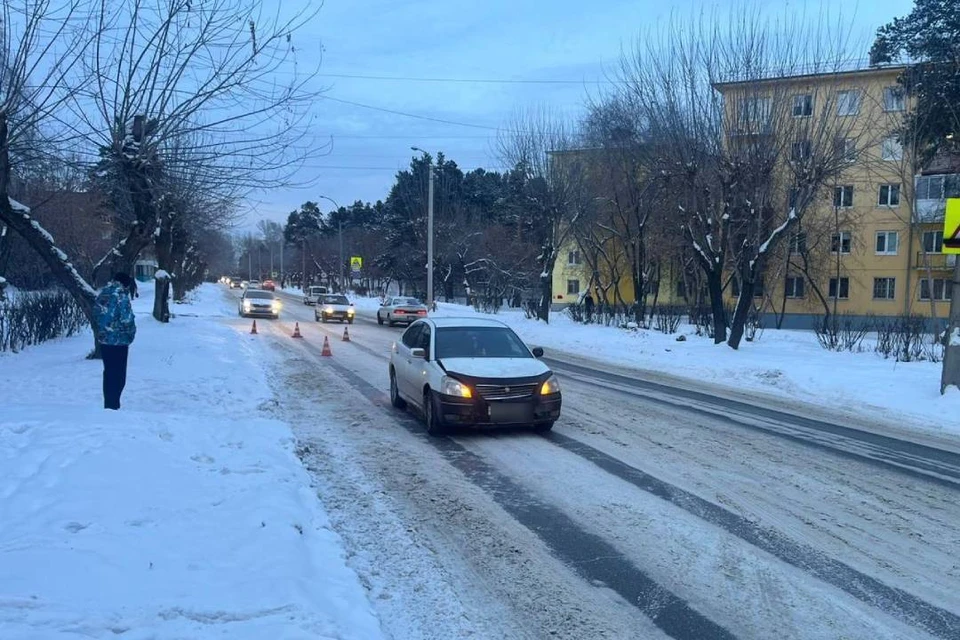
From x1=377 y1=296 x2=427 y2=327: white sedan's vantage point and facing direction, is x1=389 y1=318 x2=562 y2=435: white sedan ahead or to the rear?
to the rear

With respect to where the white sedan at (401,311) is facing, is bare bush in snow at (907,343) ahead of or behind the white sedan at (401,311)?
behind

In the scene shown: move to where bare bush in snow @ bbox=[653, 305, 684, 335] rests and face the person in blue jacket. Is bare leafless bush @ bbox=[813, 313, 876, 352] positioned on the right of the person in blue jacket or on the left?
left

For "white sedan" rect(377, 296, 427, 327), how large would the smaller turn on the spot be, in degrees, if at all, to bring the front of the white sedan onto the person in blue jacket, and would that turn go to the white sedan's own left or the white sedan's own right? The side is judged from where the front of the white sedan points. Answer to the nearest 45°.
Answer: approximately 135° to the white sedan's own left

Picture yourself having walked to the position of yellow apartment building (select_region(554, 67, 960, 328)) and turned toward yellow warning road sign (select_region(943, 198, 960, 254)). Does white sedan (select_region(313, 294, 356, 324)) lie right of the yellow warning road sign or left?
right

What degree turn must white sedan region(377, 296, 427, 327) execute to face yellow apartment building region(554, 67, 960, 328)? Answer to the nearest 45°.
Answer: approximately 135° to its right

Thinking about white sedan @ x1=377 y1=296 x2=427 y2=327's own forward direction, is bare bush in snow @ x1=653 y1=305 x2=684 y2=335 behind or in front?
behind

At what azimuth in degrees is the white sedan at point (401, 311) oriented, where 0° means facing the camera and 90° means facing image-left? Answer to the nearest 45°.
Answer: approximately 135°

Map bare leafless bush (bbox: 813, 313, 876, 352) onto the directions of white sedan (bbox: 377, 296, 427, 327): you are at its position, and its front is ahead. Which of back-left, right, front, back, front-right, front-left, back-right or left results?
back
